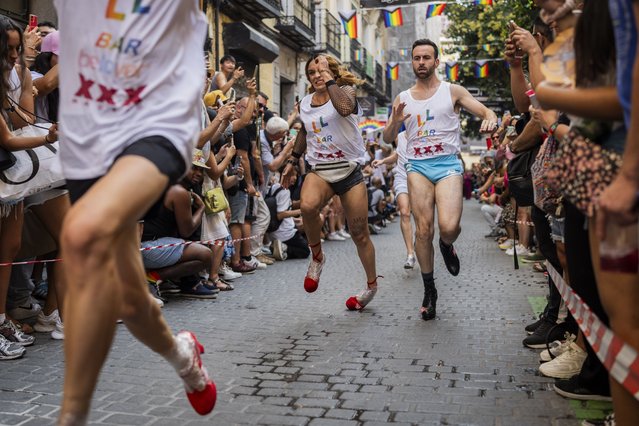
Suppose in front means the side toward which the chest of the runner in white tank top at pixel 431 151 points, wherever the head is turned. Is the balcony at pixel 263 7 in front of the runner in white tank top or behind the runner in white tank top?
behind

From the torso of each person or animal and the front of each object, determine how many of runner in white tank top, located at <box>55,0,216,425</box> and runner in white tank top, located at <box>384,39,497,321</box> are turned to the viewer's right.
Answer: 0

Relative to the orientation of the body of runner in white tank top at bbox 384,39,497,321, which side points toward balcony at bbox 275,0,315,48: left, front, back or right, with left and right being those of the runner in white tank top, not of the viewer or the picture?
back

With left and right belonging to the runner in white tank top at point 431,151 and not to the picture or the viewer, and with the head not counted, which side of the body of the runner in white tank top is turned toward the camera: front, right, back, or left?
front

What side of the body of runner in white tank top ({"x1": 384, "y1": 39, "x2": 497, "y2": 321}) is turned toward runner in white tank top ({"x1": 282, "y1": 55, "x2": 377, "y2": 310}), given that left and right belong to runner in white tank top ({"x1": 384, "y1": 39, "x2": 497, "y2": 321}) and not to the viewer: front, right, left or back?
right

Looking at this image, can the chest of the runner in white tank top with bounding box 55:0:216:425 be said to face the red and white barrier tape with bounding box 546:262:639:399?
no

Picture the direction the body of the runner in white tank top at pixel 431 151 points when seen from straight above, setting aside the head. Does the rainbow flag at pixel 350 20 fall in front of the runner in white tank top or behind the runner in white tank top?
behind

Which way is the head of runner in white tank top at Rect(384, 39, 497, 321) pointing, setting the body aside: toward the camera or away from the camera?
toward the camera

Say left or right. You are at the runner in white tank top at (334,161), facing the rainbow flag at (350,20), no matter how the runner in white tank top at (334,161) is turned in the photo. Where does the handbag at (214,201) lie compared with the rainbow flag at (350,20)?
left

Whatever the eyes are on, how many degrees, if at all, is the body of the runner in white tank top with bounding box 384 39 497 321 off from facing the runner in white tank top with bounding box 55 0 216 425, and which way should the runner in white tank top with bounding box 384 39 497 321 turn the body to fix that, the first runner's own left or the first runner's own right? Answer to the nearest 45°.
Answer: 0° — they already face them

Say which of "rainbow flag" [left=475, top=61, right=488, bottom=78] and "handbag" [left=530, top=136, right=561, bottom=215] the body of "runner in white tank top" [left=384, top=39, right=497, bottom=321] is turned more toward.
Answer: the handbag

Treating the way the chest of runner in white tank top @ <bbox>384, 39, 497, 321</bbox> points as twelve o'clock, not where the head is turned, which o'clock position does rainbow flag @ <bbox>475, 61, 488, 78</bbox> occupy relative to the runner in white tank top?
The rainbow flag is roughly at 6 o'clock from the runner in white tank top.

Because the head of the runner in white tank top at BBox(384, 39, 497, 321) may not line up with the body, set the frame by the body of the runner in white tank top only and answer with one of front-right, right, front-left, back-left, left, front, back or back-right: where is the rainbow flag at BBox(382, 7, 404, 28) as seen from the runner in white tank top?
back

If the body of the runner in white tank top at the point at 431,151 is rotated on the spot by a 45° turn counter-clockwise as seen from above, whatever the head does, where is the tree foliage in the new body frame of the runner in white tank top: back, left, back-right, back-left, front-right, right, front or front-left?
back-left
